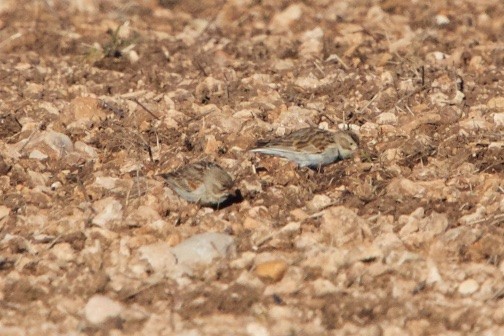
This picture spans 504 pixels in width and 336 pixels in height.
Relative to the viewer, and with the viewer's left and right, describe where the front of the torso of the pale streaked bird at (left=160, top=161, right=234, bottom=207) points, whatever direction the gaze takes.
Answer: facing to the right of the viewer

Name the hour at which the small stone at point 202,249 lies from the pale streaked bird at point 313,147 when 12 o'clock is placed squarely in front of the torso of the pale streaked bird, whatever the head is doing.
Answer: The small stone is roughly at 4 o'clock from the pale streaked bird.

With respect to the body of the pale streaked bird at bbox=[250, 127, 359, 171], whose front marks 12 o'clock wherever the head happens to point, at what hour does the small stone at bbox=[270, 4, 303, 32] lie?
The small stone is roughly at 9 o'clock from the pale streaked bird.

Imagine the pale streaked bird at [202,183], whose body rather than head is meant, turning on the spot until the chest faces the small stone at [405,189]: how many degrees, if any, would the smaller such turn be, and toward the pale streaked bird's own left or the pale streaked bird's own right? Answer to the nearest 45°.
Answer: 0° — it already faces it

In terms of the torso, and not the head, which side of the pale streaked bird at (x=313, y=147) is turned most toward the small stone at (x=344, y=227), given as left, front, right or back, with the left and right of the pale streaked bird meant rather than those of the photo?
right

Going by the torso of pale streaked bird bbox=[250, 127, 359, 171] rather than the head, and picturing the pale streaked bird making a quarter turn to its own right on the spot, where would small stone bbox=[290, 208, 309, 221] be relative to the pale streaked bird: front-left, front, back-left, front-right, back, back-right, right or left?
front

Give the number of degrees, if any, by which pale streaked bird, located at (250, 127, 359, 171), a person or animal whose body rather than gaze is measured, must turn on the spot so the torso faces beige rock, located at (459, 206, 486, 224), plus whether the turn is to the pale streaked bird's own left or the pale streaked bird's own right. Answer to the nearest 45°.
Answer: approximately 45° to the pale streaked bird's own right

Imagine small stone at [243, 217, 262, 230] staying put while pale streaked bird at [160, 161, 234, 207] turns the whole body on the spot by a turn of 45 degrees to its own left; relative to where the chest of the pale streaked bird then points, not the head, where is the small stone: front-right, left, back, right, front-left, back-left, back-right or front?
right

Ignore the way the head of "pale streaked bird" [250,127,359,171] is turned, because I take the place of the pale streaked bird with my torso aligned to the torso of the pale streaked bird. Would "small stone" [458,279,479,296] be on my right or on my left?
on my right

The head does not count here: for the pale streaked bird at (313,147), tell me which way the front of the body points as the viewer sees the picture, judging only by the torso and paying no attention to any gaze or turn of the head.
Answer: to the viewer's right

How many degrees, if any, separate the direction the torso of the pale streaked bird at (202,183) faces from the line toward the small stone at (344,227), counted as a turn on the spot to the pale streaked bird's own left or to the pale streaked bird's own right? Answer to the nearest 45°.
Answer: approximately 45° to the pale streaked bird's own right

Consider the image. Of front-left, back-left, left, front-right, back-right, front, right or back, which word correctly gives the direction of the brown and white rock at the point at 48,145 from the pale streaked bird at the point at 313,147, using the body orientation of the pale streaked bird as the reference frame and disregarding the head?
back

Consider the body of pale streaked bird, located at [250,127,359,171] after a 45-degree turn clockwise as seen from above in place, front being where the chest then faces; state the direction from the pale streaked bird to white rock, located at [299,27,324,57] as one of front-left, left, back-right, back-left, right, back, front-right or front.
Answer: back-left
